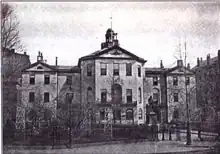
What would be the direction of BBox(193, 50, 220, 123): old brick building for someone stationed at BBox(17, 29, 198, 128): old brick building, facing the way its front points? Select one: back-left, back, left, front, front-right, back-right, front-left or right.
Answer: left

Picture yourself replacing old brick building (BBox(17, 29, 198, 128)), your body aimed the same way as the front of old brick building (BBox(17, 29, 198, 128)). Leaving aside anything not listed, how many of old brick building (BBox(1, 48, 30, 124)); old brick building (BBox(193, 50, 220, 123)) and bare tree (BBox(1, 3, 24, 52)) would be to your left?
1

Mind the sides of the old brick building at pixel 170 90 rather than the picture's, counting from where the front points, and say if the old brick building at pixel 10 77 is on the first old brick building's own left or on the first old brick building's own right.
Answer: on the first old brick building's own right

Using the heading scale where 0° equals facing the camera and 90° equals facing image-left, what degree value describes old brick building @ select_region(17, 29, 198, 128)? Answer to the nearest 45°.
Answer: approximately 0°

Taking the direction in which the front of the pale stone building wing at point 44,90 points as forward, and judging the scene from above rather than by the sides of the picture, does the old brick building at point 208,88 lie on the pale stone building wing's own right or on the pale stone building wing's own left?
on the pale stone building wing's own left
